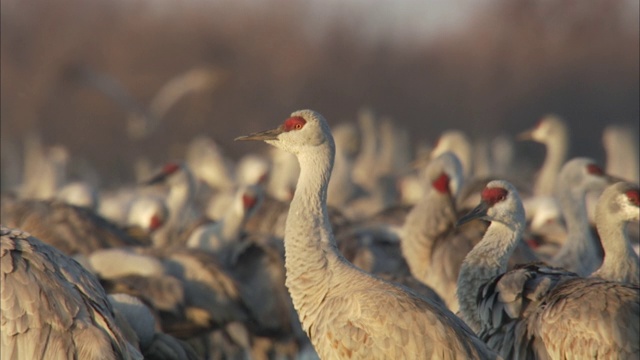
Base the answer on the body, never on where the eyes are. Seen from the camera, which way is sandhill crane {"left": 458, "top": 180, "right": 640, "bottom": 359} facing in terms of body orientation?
to the viewer's left

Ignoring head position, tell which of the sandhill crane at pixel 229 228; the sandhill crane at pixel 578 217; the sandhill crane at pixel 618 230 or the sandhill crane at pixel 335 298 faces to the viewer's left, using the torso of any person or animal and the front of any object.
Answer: the sandhill crane at pixel 335 298

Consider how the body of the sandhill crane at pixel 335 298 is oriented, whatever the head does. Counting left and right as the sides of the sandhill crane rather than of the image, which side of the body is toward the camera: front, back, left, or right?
left

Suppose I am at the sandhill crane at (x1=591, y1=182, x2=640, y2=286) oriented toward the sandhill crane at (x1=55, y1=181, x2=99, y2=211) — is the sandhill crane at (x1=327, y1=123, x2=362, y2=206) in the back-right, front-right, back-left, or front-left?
front-right

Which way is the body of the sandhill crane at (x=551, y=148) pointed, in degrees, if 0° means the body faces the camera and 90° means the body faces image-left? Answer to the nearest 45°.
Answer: approximately 90°

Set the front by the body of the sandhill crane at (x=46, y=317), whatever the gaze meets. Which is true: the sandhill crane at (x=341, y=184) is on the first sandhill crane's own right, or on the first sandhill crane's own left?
on the first sandhill crane's own right

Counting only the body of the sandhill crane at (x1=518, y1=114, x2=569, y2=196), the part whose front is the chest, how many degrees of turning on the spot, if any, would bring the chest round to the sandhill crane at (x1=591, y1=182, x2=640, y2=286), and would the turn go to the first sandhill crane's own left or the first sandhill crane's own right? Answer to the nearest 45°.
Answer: approximately 90° to the first sandhill crane's own left

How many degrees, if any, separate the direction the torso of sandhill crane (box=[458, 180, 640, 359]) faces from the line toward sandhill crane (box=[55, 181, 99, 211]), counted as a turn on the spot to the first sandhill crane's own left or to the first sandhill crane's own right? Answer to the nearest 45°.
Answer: approximately 45° to the first sandhill crane's own right

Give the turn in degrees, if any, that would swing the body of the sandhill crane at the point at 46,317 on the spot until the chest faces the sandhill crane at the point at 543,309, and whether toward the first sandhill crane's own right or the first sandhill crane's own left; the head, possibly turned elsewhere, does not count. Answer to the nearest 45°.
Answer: approximately 180°

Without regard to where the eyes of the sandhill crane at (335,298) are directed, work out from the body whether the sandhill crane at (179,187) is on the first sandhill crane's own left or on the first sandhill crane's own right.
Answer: on the first sandhill crane's own right

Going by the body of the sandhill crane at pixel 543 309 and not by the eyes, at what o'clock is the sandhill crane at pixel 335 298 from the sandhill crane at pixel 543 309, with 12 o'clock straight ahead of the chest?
the sandhill crane at pixel 335 298 is roughly at 11 o'clock from the sandhill crane at pixel 543 309.

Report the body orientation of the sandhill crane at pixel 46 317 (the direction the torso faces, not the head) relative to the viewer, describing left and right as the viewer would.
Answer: facing to the left of the viewer
